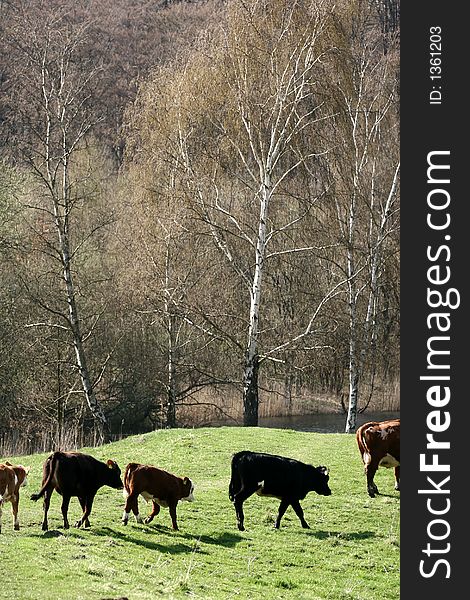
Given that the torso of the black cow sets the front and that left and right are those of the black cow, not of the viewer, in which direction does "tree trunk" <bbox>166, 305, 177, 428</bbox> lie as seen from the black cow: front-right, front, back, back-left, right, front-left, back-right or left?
left

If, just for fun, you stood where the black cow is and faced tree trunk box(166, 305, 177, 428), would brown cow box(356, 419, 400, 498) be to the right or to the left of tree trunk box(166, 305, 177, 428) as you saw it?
right

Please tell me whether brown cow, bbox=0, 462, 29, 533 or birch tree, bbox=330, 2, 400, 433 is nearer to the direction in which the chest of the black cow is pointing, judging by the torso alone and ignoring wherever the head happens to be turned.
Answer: the birch tree

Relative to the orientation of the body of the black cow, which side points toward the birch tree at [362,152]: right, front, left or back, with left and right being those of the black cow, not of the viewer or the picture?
left

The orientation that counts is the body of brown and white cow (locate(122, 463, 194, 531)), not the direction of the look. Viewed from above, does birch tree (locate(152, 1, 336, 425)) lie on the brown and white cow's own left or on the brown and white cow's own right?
on the brown and white cow's own left

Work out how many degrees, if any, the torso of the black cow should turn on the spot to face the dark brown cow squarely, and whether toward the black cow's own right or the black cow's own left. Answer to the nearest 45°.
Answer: approximately 135° to the black cow's own right

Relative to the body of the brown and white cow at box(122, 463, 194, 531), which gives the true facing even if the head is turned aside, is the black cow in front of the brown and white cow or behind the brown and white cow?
in front

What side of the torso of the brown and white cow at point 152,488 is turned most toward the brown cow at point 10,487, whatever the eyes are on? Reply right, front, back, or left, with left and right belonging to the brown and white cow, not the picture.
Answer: back

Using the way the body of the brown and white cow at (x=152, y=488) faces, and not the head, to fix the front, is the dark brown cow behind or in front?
behind

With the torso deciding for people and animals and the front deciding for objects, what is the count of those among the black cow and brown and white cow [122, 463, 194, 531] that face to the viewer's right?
2

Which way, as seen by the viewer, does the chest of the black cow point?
to the viewer's right

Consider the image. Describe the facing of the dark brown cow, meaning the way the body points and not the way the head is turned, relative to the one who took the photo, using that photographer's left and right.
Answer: facing away from the viewer and to the right of the viewer

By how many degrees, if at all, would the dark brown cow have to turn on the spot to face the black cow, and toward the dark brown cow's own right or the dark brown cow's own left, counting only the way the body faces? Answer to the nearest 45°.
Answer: approximately 45° to the dark brown cow's own right

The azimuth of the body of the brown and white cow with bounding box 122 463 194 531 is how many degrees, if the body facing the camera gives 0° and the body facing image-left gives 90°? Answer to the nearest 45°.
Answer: approximately 270°
